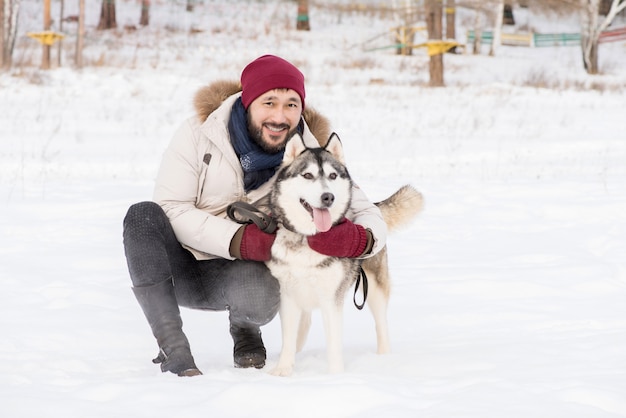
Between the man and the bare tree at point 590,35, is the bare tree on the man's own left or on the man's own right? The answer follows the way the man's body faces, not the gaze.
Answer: on the man's own left

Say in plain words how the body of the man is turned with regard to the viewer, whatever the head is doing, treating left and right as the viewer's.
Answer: facing the viewer and to the right of the viewer

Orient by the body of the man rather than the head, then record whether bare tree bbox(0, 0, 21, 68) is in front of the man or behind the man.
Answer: behind

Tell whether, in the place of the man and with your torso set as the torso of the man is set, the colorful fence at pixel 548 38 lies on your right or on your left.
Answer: on your left

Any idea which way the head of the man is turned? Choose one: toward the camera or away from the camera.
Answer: toward the camera
